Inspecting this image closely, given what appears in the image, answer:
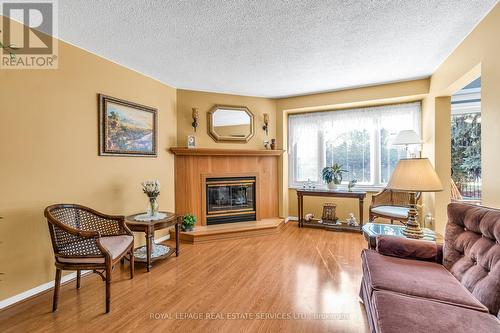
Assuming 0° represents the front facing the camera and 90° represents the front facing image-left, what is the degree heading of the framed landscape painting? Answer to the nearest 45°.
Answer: approximately 315°

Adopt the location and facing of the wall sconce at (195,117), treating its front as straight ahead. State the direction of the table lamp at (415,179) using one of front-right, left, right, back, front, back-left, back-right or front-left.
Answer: front-left

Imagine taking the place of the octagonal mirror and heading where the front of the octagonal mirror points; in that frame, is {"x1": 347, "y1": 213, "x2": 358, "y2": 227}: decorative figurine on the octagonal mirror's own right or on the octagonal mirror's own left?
on the octagonal mirror's own left

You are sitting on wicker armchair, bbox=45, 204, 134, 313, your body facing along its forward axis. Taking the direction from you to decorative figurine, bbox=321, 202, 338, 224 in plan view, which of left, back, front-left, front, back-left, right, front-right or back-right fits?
front-left

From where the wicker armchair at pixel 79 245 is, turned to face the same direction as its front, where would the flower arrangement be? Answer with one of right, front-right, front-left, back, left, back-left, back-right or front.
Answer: left

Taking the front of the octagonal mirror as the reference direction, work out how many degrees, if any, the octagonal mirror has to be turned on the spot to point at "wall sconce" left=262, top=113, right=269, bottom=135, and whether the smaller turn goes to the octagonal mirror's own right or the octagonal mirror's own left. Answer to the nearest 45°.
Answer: approximately 90° to the octagonal mirror's own left

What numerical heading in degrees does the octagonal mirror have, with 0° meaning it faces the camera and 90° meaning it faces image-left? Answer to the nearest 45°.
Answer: approximately 0°

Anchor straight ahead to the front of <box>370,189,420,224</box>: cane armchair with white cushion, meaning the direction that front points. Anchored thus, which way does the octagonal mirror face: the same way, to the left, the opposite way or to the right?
to the left

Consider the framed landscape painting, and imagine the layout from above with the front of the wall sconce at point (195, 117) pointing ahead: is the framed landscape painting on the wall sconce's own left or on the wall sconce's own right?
on the wall sconce's own right

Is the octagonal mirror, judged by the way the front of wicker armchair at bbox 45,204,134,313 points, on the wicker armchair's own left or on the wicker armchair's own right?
on the wicker armchair's own left

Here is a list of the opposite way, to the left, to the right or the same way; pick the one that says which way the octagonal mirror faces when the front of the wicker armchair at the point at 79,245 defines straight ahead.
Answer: to the right

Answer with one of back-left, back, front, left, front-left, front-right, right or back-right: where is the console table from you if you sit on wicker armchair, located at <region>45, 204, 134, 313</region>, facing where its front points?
front-left

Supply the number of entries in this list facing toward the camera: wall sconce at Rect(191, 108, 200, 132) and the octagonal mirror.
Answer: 2

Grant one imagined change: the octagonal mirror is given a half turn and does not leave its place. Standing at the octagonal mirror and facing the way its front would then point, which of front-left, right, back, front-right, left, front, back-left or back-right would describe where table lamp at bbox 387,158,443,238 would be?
back-right
